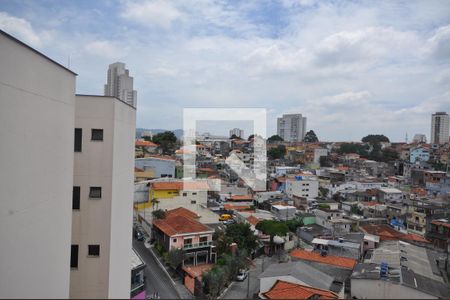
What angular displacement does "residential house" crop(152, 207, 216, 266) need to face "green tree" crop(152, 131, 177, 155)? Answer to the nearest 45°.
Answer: approximately 135° to its left

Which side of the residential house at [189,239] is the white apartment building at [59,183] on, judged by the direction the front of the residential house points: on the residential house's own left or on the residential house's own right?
on the residential house's own right

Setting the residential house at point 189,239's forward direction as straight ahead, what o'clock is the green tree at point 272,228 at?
The green tree is roughly at 10 o'clock from the residential house.

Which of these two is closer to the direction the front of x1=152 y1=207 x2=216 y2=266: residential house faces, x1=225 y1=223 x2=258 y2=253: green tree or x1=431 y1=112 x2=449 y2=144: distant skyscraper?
the green tree

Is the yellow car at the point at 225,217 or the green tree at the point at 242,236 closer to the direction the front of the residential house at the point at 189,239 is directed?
the green tree

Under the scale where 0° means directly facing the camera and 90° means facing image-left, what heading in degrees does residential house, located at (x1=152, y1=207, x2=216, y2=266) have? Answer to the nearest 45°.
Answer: approximately 315°

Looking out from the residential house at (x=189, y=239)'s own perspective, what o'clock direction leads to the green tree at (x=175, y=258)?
The green tree is roughly at 2 o'clock from the residential house.

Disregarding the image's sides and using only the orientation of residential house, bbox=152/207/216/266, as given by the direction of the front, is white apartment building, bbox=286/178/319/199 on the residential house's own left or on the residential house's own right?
on the residential house's own left

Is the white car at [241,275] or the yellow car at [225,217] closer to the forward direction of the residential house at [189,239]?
the white car
